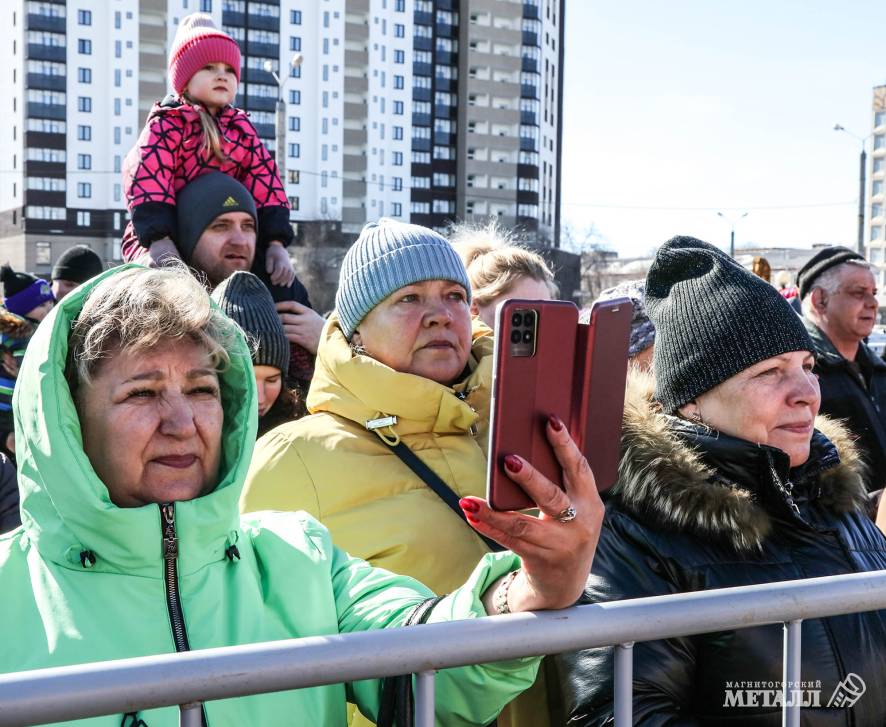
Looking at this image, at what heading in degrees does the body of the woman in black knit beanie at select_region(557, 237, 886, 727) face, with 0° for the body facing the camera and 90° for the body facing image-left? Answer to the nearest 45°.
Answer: approximately 315°

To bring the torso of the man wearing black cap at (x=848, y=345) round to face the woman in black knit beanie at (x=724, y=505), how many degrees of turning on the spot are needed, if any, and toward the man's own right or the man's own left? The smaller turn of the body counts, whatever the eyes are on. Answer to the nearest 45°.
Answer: approximately 45° to the man's own right

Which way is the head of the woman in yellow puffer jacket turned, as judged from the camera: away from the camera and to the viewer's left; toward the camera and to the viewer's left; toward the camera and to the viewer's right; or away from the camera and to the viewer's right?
toward the camera and to the viewer's right

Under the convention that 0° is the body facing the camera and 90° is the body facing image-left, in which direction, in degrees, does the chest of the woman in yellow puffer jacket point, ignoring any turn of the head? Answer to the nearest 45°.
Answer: approximately 315°

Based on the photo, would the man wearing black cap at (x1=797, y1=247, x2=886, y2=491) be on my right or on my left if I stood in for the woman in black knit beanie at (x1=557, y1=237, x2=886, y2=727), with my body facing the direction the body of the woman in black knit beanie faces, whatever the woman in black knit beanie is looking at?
on my left

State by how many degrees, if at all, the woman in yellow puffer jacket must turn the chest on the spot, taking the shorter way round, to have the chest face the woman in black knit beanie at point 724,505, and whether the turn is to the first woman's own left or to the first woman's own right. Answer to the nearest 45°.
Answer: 0° — they already face them

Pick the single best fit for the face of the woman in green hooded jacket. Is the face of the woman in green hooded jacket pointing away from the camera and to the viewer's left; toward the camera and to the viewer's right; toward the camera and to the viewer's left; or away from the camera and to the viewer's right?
toward the camera and to the viewer's right
